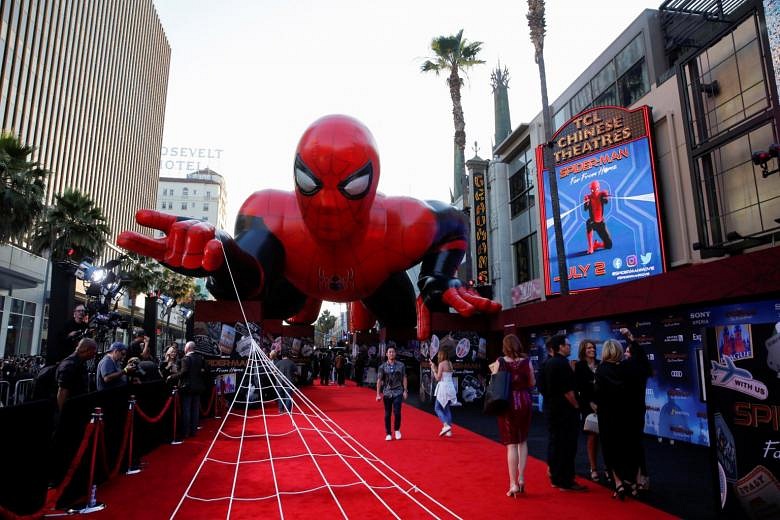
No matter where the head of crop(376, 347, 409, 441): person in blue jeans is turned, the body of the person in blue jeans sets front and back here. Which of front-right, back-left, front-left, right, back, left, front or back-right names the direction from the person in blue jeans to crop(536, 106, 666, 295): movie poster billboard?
back-left

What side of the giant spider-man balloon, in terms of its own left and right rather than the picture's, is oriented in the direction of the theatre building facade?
left

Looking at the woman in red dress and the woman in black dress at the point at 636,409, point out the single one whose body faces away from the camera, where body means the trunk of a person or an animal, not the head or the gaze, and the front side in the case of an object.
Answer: the woman in red dress

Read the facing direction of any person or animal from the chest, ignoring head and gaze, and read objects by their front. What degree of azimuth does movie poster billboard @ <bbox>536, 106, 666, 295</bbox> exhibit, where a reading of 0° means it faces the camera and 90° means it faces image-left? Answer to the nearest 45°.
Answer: approximately 45°

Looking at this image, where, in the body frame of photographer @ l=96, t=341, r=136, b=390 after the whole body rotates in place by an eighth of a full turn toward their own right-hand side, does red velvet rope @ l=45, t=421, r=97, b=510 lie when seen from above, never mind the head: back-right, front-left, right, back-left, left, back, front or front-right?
front-right

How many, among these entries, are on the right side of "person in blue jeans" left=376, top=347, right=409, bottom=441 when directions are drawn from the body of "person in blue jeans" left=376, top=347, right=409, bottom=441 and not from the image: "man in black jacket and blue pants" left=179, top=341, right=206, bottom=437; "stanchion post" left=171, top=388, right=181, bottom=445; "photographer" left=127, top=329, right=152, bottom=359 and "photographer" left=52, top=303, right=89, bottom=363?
4

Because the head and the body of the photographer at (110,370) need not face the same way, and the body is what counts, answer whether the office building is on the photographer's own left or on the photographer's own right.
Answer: on the photographer's own left

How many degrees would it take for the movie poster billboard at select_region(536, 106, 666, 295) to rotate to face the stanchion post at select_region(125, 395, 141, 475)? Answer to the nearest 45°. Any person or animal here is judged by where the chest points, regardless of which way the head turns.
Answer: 0° — it already faces it

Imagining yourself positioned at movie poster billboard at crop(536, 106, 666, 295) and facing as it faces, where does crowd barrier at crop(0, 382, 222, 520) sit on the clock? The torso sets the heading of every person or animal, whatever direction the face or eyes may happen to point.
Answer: The crowd barrier is roughly at 11 o'clock from the movie poster billboard.

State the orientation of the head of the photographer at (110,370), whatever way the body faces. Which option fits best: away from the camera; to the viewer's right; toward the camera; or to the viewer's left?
to the viewer's right

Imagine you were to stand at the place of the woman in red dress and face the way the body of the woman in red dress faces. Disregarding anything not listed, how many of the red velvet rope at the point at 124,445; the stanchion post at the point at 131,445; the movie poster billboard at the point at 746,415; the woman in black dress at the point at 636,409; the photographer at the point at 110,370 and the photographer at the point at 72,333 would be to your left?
4

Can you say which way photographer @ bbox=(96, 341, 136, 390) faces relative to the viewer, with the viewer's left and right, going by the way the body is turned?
facing to the right of the viewer
